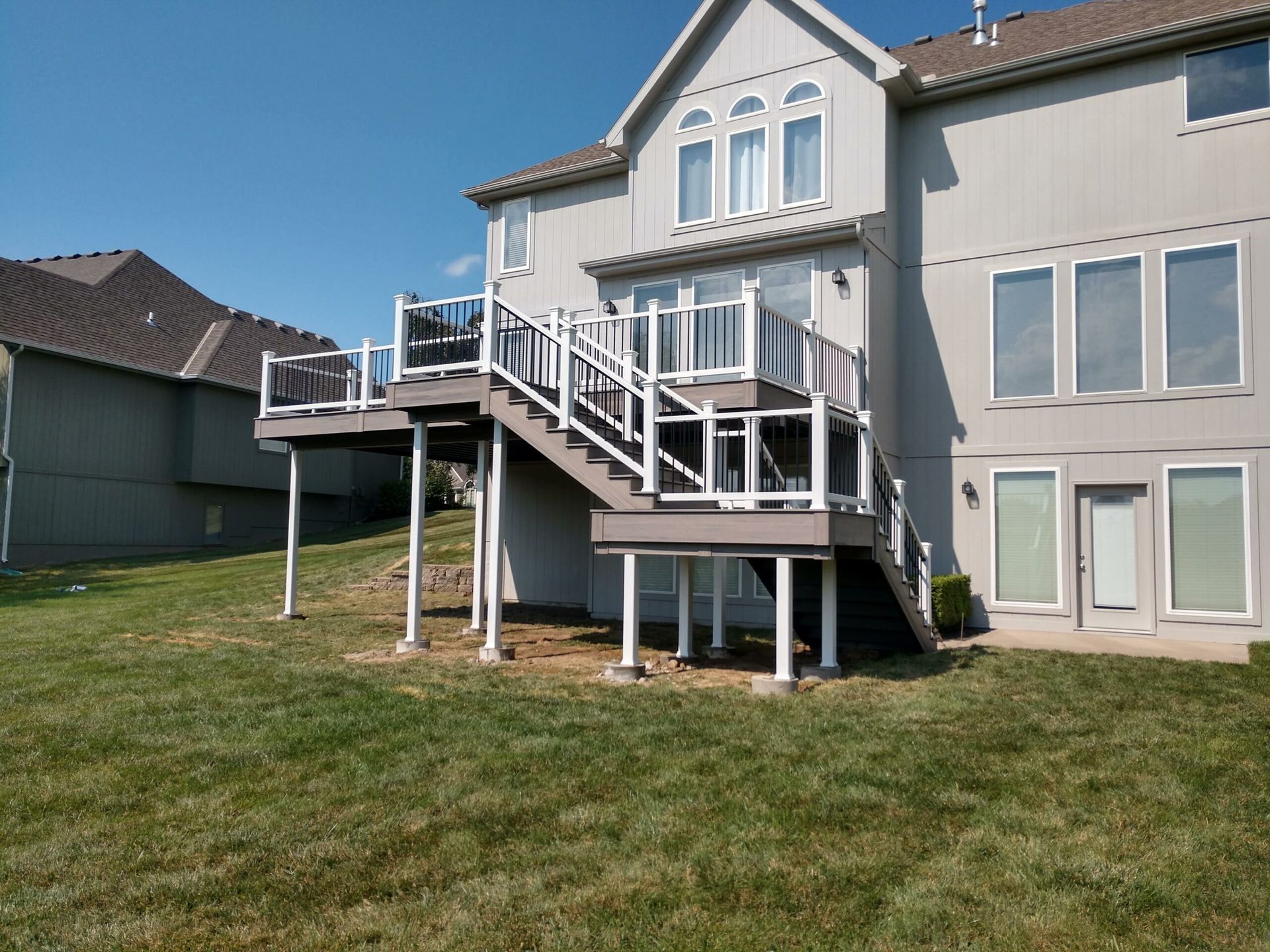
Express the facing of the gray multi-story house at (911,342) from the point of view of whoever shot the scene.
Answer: facing away from the viewer
